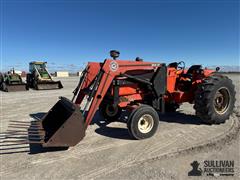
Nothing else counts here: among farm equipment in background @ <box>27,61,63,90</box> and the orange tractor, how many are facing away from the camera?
0

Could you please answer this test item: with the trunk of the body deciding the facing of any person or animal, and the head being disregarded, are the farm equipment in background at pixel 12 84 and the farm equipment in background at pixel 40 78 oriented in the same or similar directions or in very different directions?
same or similar directions

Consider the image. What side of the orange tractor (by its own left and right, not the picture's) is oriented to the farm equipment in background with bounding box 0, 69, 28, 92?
right

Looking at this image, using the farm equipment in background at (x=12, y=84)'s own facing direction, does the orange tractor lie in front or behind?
in front

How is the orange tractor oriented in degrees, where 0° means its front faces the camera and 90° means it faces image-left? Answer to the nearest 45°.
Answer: approximately 45°

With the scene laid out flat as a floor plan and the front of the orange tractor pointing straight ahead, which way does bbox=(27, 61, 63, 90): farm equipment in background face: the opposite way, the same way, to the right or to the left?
to the left

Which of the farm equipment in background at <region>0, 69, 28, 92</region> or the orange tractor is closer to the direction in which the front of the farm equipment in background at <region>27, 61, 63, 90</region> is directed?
the orange tractor

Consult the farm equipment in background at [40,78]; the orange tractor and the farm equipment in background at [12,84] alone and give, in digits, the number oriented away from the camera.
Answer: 0
